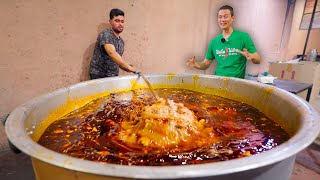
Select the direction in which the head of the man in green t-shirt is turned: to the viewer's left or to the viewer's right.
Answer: to the viewer's left

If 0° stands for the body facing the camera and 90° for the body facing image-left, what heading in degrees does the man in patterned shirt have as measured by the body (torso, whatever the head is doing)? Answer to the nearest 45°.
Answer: approximately 315°

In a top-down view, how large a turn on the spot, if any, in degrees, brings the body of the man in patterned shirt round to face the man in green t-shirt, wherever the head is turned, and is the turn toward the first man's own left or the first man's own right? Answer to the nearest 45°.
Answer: approximately 45° to the first man's own left
